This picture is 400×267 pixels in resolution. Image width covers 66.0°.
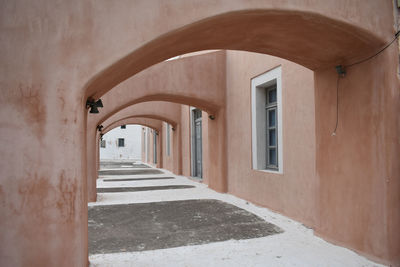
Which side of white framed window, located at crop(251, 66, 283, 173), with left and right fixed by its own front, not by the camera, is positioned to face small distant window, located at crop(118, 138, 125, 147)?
right

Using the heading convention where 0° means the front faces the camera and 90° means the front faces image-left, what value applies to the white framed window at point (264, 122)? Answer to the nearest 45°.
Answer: approximately 45°
